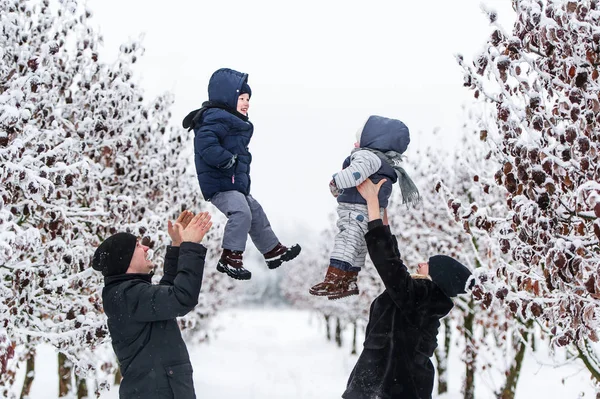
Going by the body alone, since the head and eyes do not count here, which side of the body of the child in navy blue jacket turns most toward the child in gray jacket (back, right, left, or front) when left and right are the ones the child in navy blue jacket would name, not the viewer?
front

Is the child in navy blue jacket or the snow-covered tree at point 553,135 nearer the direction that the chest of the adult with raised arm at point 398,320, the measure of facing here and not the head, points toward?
the child in navy blue jacket

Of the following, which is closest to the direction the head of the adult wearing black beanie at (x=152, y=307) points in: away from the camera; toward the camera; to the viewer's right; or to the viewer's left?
to the viewer's right

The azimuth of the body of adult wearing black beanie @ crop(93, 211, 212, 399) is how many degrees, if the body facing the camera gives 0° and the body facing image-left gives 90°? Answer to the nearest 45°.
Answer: approximately 270°

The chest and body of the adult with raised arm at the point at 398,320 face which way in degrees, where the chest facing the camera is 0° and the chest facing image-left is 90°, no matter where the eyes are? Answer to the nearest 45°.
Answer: approximately 90°

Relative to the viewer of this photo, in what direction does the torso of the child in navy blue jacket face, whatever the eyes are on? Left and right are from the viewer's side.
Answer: facing to the right of the viewer

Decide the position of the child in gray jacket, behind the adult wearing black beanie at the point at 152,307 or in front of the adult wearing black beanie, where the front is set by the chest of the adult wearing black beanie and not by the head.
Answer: in front

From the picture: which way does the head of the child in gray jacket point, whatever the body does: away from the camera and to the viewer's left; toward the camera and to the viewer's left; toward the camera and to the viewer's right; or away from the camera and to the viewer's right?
away from the camera and to the viewer's left
